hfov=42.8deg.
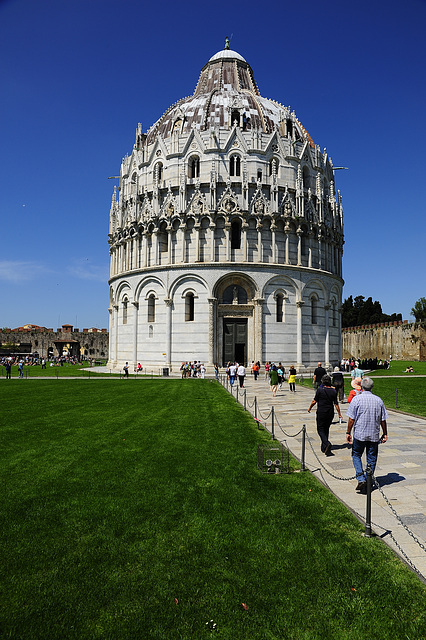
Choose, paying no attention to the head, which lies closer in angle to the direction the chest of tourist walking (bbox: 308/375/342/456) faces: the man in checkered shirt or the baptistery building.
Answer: the baptistery building

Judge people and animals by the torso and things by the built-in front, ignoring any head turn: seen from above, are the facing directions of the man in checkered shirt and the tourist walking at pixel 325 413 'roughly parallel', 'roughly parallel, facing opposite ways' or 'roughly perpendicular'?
roughly parallel

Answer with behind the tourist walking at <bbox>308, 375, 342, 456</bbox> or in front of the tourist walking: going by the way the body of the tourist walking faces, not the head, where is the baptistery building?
in front

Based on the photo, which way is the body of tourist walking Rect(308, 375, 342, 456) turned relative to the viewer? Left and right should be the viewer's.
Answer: facing away from the viewer

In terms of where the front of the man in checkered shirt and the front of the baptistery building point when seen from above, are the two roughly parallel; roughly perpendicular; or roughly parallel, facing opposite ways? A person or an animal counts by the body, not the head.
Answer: roughly parallel, facing opposite ways

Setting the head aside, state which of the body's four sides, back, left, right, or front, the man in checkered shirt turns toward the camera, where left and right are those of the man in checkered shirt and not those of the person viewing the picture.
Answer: back

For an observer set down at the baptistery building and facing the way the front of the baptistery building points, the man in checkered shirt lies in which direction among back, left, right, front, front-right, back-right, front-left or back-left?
front

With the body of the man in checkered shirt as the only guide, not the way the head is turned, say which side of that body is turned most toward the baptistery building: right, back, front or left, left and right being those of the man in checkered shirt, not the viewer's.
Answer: front

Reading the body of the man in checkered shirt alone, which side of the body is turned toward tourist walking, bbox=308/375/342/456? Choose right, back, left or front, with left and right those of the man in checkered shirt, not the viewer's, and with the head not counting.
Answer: front

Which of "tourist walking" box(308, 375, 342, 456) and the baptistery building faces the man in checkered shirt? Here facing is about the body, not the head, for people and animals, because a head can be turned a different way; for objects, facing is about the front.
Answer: the baptistery building

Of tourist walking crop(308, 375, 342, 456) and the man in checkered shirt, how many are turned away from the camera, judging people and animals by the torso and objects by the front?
2

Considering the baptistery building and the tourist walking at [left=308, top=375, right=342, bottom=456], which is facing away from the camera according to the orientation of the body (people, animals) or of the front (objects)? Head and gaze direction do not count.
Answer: the tourist walking

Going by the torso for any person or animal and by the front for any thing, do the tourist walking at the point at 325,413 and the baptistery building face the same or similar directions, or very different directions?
very different directions

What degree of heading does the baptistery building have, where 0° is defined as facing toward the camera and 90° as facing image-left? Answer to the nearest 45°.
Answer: approximately 0°

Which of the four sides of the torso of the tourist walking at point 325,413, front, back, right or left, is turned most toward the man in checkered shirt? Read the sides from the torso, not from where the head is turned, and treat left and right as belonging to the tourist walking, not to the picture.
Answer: back

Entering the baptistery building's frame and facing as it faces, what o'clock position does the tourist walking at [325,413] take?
The tourist walking is roughly at 12 o'clock from the baptistery building.

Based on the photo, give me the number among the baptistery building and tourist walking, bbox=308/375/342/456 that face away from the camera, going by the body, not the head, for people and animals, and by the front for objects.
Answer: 1
